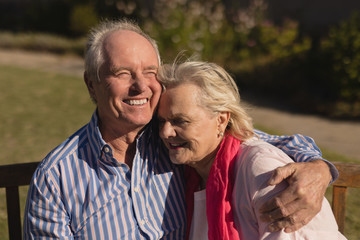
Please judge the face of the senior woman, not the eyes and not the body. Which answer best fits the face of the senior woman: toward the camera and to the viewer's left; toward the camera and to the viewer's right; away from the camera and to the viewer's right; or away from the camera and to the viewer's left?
toward the camera and to the viewer's left

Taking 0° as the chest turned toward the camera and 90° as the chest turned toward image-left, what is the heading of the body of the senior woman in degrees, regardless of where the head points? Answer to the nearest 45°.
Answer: approximately 45°
